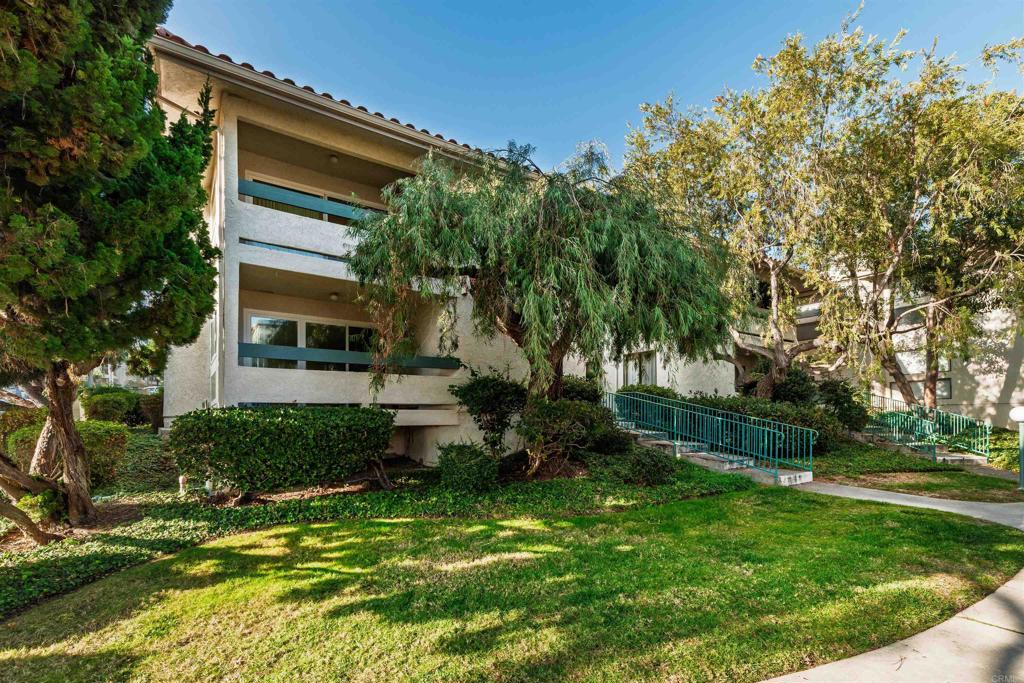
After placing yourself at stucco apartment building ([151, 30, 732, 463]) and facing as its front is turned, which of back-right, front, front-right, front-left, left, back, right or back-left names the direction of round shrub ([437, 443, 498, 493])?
front

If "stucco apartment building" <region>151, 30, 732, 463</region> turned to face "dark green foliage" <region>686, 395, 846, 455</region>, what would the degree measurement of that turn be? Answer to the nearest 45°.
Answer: approximately 45° to its left

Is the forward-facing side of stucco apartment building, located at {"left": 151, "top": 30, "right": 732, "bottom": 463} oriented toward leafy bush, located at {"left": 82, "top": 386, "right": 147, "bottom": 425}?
no

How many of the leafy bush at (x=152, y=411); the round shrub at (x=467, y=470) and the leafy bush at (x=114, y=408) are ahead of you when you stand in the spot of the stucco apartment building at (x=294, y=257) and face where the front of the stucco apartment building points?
1

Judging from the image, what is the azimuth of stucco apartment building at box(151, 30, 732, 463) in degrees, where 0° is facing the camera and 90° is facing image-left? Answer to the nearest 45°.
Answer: approximately 315°

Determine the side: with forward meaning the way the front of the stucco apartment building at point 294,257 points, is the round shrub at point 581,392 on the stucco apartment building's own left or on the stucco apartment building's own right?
on the stucco apartment building's own left

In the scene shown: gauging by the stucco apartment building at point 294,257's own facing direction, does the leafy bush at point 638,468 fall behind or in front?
in front

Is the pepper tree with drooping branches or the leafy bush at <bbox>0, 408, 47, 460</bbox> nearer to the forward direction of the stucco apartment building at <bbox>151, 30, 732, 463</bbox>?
the pepper tree with drooping branches

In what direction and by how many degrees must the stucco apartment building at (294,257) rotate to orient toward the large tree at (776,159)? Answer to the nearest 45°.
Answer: approximately 45° to its left

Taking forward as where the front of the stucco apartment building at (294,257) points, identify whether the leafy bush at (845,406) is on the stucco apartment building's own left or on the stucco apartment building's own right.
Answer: on the stucco apartment building's own left

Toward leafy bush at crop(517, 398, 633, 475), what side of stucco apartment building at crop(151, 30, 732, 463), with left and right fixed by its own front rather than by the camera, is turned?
front
